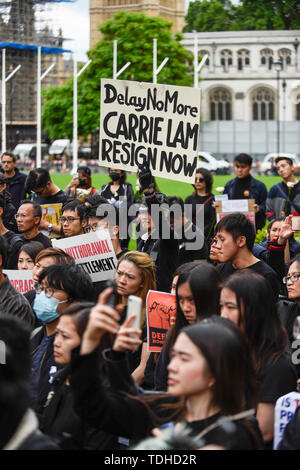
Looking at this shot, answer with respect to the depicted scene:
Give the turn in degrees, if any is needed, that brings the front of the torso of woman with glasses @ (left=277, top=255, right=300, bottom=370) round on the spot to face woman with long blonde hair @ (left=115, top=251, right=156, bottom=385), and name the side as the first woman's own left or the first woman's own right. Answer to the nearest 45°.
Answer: approximately 45° to the first woman's own right

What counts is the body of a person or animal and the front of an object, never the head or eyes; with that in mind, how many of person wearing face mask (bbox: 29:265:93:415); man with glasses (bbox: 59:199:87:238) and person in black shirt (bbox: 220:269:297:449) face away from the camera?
0

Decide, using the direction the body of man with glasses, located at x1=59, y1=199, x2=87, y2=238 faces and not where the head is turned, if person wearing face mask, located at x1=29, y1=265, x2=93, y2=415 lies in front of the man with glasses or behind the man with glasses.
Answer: in front

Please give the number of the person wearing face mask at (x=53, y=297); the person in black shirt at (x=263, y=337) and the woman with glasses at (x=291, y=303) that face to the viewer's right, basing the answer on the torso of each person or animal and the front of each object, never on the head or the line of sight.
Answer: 0

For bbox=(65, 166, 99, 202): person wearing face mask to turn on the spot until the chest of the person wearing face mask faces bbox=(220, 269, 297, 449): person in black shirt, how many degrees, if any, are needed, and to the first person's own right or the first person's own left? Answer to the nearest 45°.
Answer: approximately 45° to the first person's own left

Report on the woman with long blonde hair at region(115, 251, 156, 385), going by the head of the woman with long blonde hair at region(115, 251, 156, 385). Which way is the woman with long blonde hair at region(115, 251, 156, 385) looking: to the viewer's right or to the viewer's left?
to the viewer's left

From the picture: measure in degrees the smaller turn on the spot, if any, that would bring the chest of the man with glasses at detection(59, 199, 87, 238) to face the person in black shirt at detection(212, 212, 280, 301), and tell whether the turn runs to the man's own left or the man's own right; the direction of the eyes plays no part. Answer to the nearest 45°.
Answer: approximately 90° to the man's own left

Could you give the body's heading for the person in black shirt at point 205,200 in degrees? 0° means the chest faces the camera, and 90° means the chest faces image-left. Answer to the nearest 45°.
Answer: approximately 45°

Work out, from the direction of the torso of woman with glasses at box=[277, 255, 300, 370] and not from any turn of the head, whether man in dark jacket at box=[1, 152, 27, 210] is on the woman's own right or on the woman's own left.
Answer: on the woman's own right

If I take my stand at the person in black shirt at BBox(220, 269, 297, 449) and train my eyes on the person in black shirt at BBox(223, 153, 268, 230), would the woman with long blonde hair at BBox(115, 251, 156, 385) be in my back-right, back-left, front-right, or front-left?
front-left

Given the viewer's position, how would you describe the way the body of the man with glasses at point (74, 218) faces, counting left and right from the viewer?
facing the viewer and to the left of the viewer

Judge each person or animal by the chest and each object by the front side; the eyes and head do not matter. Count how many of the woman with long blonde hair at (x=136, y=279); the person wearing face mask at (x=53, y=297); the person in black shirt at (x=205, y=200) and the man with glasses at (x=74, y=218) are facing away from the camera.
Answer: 0

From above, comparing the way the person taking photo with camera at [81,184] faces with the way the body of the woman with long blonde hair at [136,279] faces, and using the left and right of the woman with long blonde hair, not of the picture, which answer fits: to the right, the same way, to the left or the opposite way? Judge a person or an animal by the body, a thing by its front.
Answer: the same way
